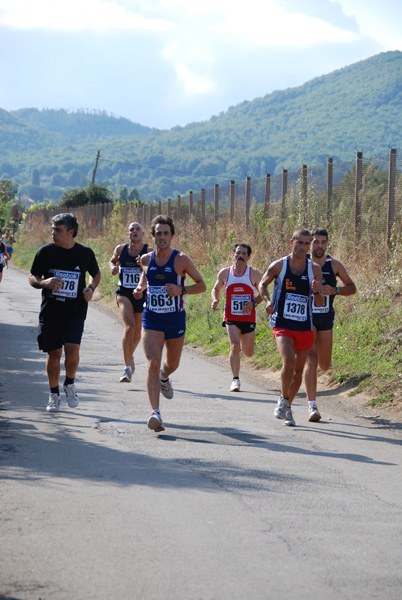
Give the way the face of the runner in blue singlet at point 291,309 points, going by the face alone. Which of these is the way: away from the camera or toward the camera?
toward the camera

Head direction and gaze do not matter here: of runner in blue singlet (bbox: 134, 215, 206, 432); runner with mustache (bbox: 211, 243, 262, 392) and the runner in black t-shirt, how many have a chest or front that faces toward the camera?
3

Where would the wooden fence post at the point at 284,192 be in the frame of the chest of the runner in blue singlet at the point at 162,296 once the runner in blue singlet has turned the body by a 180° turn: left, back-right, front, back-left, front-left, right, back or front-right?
front

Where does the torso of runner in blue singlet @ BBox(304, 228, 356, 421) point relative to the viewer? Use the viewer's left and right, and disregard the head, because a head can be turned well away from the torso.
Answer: facing the viewer

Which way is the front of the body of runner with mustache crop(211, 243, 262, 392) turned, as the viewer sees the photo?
toward the camera

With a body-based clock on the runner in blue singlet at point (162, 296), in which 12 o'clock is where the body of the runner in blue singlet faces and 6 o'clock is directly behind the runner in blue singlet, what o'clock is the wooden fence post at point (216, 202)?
The wooden fence post is roughly at 6 o'clock from the runner in blue singlet.

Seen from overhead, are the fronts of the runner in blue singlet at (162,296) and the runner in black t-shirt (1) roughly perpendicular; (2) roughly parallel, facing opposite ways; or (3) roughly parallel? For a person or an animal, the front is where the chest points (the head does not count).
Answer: roughly parallel

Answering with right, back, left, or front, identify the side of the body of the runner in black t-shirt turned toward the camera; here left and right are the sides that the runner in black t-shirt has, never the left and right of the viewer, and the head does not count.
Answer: front

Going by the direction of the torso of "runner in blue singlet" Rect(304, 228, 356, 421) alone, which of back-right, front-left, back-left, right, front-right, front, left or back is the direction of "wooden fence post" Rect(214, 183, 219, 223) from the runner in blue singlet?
back

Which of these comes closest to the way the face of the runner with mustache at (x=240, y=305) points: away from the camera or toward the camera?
toward the camera

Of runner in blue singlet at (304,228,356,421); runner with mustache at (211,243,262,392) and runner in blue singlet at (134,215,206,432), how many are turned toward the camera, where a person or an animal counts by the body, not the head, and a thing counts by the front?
3

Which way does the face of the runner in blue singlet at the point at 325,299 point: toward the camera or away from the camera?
toward the camera

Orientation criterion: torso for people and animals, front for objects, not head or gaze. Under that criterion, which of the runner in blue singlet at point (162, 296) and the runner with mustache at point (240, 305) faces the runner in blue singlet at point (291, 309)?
the runner with mustache

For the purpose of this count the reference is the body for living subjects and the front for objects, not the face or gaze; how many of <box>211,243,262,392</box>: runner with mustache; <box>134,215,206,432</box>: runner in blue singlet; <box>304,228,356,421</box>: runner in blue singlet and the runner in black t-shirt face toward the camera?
4

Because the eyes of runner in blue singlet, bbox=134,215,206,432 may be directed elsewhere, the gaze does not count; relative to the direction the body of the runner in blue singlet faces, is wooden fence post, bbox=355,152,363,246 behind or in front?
behind

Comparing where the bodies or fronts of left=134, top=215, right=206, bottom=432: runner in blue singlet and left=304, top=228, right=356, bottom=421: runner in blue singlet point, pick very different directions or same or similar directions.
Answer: same or similar directions
